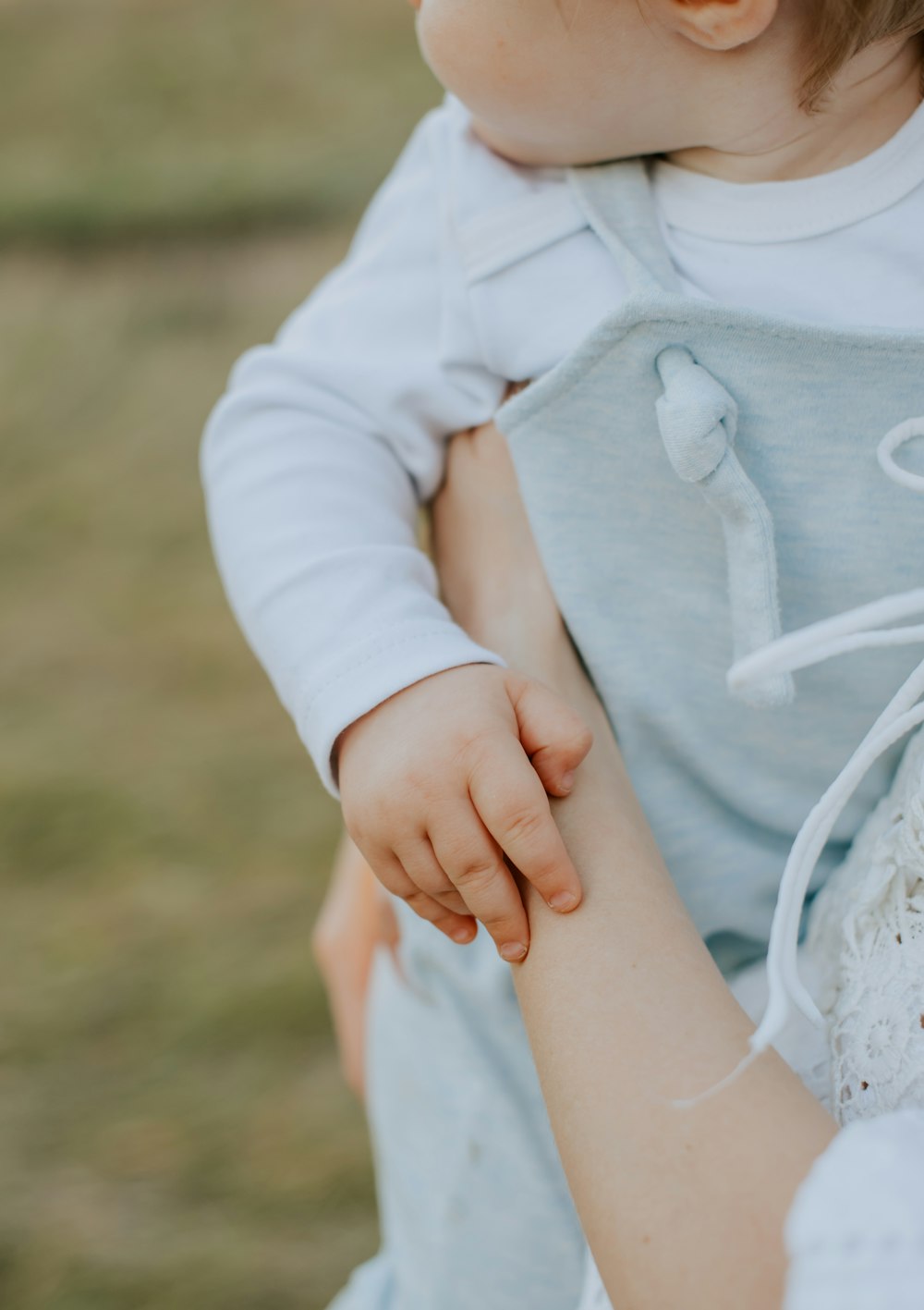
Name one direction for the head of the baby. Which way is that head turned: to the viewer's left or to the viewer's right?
to the viewer's left

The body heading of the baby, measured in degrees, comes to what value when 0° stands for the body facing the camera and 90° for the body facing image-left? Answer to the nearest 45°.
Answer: approximately 0°
